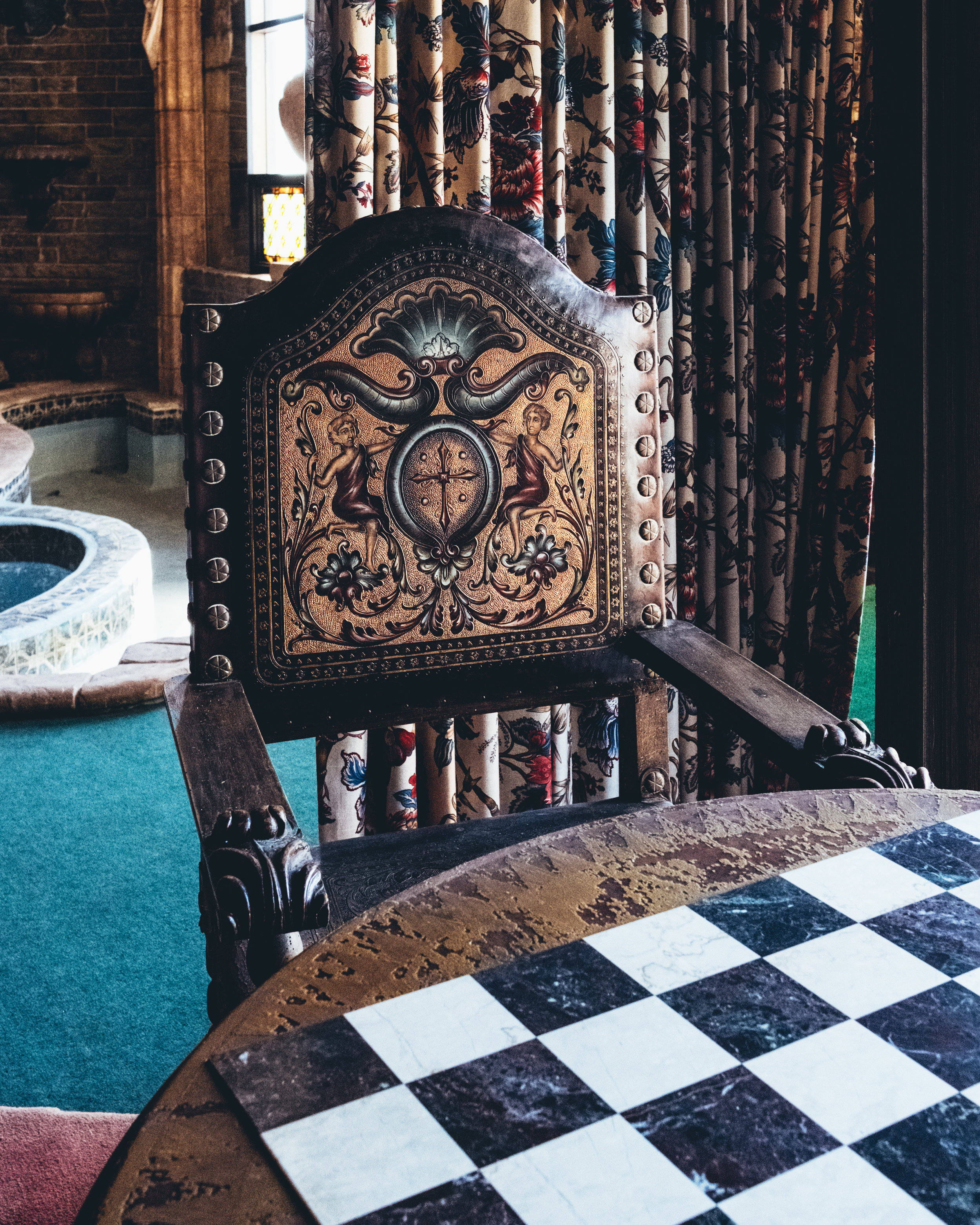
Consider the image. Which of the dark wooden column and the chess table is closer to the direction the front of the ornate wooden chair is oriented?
the chess table

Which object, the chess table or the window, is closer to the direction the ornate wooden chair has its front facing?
the chess table

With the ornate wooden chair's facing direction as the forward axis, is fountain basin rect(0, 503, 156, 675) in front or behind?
behind

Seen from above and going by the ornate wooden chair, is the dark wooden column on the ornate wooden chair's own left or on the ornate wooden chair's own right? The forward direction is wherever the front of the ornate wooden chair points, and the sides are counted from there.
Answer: on the ornate wooden chair's own left

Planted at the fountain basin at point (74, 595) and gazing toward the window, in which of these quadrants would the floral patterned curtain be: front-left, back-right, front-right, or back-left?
back-right

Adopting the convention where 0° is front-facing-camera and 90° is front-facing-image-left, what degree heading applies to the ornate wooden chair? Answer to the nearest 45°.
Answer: approximately 315°

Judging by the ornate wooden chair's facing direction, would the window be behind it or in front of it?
behind

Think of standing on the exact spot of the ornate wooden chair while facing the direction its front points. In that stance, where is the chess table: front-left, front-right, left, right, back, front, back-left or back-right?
front-right
